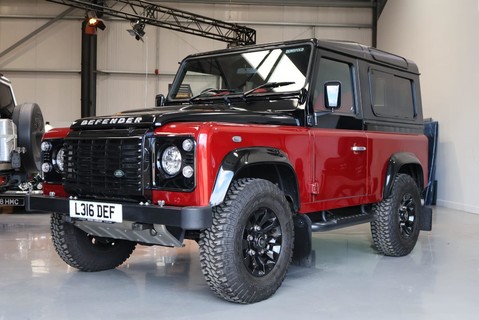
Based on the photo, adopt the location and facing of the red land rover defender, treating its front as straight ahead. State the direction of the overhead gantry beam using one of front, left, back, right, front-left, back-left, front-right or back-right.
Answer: back-right

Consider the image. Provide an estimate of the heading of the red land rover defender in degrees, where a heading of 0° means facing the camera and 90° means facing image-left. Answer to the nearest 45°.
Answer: approximately 45°
